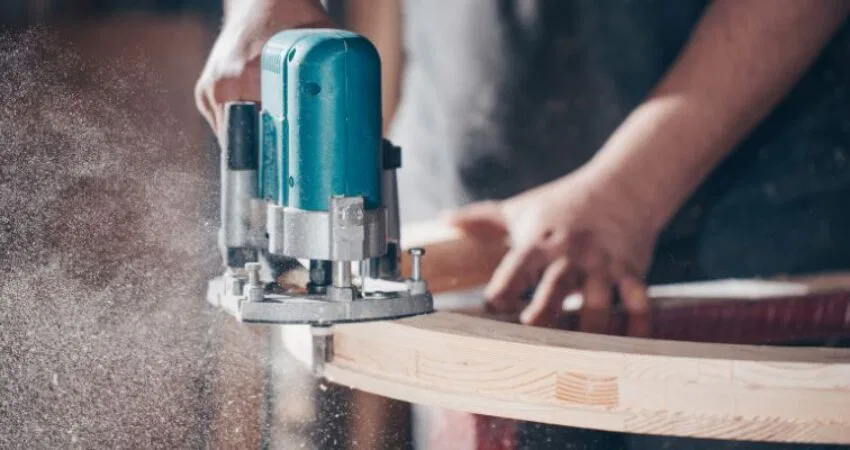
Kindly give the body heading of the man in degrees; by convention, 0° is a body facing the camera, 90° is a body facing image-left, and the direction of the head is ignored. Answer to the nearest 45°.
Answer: approximately 45°
